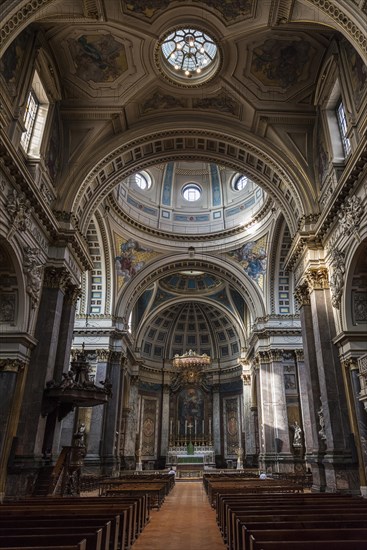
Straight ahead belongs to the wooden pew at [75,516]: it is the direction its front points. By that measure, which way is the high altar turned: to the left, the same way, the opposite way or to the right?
the opposite way

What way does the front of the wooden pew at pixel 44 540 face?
away from the camera

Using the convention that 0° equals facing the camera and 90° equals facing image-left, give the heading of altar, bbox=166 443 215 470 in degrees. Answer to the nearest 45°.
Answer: approximately 0°

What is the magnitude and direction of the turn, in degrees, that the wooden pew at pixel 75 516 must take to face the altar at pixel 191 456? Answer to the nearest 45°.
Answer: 0° — it already faces it

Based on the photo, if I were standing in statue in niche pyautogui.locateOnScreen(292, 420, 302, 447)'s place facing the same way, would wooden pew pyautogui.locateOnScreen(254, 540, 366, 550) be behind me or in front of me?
in front

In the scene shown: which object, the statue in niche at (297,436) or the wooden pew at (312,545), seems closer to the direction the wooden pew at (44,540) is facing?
the statue in niche

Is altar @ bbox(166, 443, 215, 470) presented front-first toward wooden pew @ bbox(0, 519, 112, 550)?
yes

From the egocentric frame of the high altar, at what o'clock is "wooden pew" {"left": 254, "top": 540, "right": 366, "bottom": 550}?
The wooden pew is roughly at 12 o'clock from the high altar.

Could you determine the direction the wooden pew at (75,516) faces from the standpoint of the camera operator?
facing away from the viewer

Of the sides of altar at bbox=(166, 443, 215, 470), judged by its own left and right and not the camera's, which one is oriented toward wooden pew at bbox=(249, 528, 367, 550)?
front

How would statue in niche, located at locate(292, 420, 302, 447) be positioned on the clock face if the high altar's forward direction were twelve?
The statue in niche is roughly at 11 o'clock from the high altar.

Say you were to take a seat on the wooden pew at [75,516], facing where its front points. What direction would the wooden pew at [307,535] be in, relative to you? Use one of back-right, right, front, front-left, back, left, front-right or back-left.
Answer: back-right

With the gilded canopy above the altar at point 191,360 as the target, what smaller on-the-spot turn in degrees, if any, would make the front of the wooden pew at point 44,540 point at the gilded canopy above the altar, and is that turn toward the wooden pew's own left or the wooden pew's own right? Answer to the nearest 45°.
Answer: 0° — it already faces it
